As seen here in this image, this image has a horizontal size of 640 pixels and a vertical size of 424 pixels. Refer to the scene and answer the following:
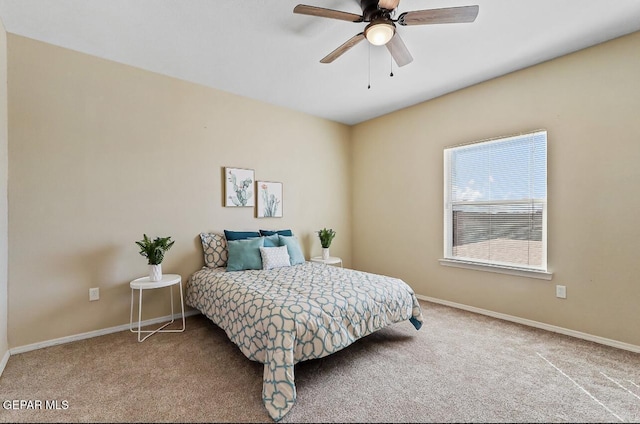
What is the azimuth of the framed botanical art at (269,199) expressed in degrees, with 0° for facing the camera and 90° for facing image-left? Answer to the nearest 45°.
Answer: approximately 315°

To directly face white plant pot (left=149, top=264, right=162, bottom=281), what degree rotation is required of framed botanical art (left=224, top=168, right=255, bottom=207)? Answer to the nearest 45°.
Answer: approximately 90° to its right

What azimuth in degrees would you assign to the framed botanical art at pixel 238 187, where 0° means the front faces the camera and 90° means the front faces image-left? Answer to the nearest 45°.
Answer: approximately 315°

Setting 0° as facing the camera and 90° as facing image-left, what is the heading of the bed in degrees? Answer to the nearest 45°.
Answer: approximately 315°

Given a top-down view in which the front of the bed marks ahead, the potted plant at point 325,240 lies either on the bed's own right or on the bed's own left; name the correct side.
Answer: on the bed's own left

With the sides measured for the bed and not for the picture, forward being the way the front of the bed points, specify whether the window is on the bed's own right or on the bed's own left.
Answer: on the bed's own left

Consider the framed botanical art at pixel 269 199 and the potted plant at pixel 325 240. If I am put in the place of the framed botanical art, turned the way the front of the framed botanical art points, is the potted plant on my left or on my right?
on my left
